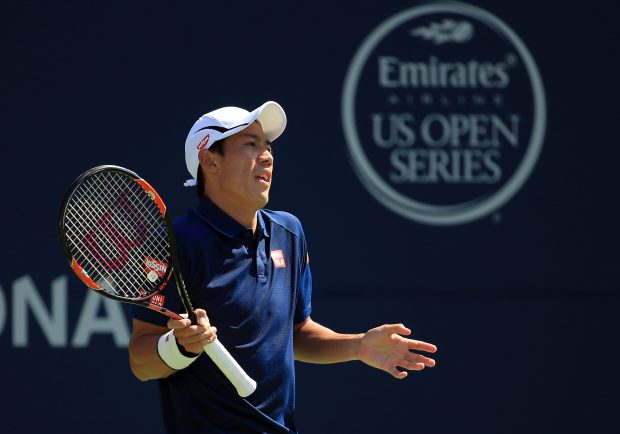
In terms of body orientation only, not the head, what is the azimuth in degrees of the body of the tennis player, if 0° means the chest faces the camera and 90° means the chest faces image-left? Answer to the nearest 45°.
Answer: approximately 315°
